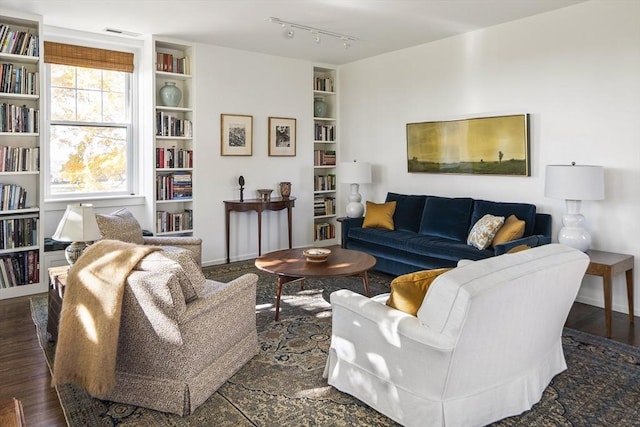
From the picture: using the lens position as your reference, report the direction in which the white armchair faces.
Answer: facing away from the viewer and to the left of the viewer

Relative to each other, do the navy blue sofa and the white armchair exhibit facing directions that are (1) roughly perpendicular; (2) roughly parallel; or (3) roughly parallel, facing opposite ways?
roughly perpendicular

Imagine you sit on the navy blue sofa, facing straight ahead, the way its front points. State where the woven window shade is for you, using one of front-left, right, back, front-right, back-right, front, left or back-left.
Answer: front-right

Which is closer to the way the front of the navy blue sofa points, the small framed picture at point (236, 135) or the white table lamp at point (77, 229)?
the white table lamp

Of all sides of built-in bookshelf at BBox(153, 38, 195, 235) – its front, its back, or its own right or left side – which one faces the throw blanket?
front

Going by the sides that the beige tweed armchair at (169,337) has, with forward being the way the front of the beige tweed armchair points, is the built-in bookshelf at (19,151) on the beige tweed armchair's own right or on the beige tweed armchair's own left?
on the beige tweed armchair's own left

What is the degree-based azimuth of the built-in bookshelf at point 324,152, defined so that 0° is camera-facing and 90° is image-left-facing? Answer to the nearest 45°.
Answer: approximately 315°

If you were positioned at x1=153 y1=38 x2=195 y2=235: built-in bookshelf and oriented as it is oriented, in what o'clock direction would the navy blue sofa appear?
The navy blue sofa is roughly at 10 o'clock from the built-in bookshelf.

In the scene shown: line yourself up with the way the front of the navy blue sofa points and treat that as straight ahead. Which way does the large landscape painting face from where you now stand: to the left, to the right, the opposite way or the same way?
the same way

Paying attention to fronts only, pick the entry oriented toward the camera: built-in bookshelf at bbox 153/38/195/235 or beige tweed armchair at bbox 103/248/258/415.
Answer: the built-in bookshelf

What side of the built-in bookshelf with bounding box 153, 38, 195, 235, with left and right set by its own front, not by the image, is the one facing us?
front

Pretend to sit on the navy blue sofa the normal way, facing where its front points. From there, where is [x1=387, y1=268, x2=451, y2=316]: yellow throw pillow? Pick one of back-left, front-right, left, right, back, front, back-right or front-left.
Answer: front-left

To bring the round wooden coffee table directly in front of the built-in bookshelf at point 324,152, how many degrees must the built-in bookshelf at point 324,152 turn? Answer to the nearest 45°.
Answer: approximately 45° to its right

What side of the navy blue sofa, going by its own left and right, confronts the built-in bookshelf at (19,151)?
front

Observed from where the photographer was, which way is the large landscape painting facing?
facing the viewer and to the left of the viewer
